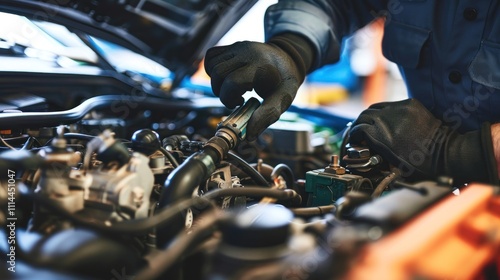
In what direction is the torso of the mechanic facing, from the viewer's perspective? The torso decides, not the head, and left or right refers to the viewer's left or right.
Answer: facing the viewer and to the left of the viewer

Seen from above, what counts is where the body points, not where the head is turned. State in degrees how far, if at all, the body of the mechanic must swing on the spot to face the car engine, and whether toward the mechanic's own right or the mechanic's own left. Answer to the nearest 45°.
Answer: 0° — they already face it
